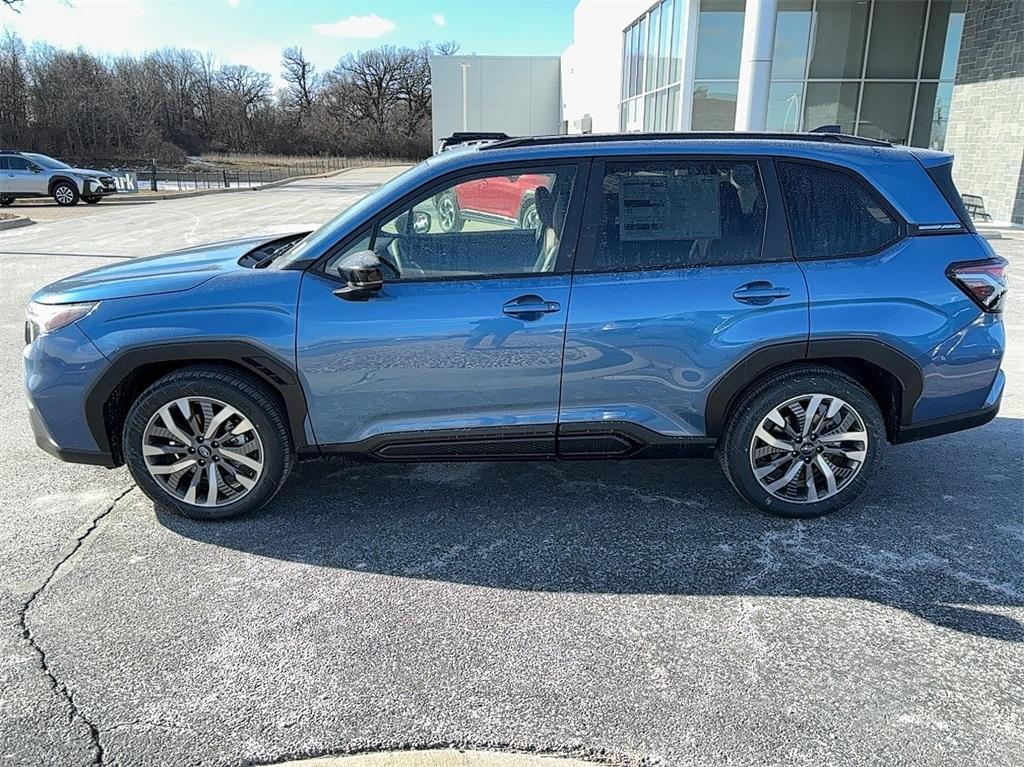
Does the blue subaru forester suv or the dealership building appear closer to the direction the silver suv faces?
the dealership building

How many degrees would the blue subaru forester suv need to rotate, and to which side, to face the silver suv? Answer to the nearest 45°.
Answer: approximately 45° to its right

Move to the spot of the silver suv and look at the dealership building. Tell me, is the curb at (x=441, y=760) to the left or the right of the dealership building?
right

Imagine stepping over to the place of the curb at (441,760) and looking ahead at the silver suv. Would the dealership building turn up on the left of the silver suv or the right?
right

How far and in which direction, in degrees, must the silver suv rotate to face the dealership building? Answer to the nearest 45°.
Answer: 0° — it already faces it

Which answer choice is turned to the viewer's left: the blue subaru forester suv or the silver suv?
the blue subaru forester suv

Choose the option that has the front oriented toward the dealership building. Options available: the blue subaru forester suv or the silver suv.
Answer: the silver suv

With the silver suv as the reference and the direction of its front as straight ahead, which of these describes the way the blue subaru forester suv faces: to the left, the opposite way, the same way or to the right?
the opposite way

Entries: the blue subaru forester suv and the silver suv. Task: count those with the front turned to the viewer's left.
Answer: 1

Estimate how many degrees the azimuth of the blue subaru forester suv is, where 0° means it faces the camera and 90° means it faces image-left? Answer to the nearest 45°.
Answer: approximately 90°
